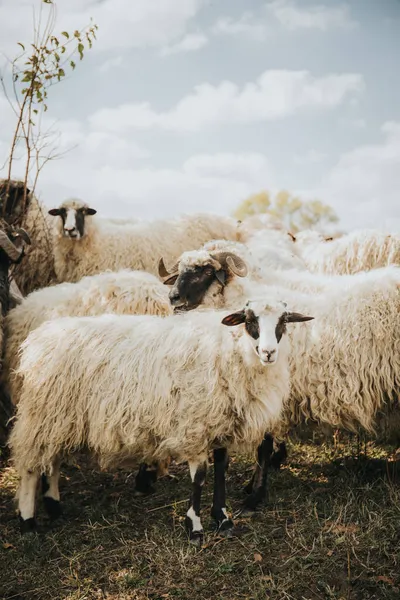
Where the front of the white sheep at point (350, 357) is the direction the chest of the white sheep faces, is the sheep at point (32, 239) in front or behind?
in front

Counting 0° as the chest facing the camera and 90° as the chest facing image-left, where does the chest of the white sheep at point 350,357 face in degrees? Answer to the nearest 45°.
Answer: approximately 90°

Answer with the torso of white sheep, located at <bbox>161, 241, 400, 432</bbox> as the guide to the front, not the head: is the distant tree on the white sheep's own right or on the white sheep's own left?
on the white sheep's own right

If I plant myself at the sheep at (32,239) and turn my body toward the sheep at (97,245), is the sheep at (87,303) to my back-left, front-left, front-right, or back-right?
front-right

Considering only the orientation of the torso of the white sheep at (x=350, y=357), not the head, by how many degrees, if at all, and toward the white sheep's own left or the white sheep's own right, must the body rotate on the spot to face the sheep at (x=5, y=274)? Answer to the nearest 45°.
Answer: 0° — it already faces it

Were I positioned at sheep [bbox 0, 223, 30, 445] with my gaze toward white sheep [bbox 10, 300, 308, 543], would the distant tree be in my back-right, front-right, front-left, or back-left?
back-left

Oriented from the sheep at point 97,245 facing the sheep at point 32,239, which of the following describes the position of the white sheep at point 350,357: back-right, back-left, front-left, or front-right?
back-left

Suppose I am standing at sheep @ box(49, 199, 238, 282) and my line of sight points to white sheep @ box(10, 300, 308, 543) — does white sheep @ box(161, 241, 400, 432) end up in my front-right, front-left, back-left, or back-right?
front-left
